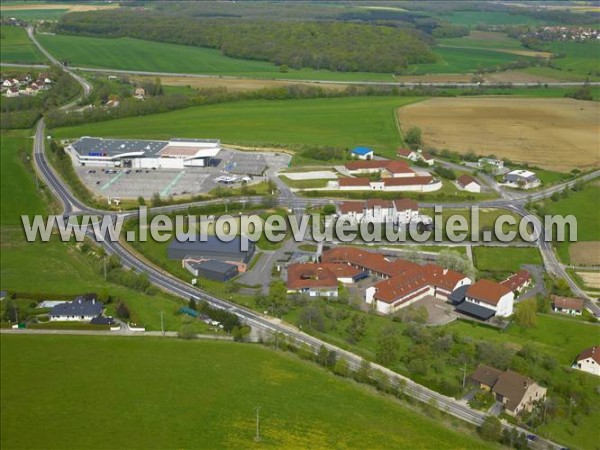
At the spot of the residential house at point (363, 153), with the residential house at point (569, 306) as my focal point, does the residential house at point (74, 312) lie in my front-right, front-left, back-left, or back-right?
front-right

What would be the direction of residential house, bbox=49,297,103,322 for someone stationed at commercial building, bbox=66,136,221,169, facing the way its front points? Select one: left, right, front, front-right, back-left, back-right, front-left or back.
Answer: front

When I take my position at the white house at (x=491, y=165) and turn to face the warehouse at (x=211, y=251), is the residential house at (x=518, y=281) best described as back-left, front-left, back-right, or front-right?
front-left

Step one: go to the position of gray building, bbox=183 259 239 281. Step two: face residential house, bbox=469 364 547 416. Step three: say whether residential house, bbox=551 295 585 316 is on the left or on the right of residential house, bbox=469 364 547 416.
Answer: left

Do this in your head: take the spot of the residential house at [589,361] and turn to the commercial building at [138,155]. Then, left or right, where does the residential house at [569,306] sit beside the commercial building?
right

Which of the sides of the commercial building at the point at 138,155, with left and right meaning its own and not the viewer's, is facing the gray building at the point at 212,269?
front

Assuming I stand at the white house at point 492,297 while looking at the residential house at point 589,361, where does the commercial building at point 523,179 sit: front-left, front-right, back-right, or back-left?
back-left

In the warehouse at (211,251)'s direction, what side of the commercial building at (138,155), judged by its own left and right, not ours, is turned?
front

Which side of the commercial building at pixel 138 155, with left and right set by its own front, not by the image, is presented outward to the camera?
front

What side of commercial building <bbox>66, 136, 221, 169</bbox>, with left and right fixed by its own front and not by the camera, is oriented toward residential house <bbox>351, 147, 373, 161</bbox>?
left

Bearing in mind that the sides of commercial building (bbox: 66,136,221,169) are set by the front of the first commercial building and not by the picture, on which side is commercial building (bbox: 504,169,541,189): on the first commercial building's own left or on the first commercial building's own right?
on the first commercial building's own left

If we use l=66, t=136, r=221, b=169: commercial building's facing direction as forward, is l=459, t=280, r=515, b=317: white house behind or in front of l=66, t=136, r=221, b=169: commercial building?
in front

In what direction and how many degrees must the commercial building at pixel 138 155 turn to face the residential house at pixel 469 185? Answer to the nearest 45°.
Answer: approximately 45° to its left
